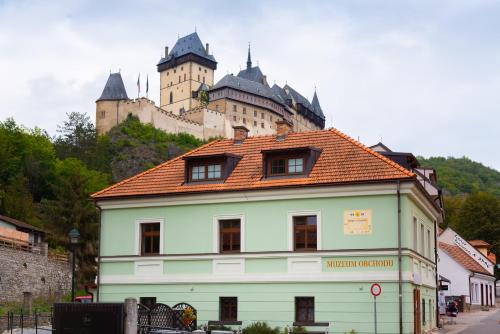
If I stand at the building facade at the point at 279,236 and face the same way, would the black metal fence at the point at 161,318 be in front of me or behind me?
in front

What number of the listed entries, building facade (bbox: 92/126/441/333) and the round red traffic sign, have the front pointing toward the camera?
2

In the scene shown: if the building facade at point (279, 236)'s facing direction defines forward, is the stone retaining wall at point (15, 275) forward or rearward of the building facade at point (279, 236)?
rearward

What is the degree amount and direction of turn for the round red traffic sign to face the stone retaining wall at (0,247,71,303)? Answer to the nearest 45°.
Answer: approximately 135° to its right

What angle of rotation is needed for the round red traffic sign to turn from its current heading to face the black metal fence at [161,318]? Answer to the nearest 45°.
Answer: approximately 45° to its right

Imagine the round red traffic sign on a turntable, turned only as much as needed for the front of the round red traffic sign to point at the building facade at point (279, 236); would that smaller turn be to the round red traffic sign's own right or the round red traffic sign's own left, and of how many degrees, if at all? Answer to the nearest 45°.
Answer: approximately 135° to the round red traffic sign's own right

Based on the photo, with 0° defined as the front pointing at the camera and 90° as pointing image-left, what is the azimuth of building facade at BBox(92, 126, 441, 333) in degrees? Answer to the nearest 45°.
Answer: approximately 0°
